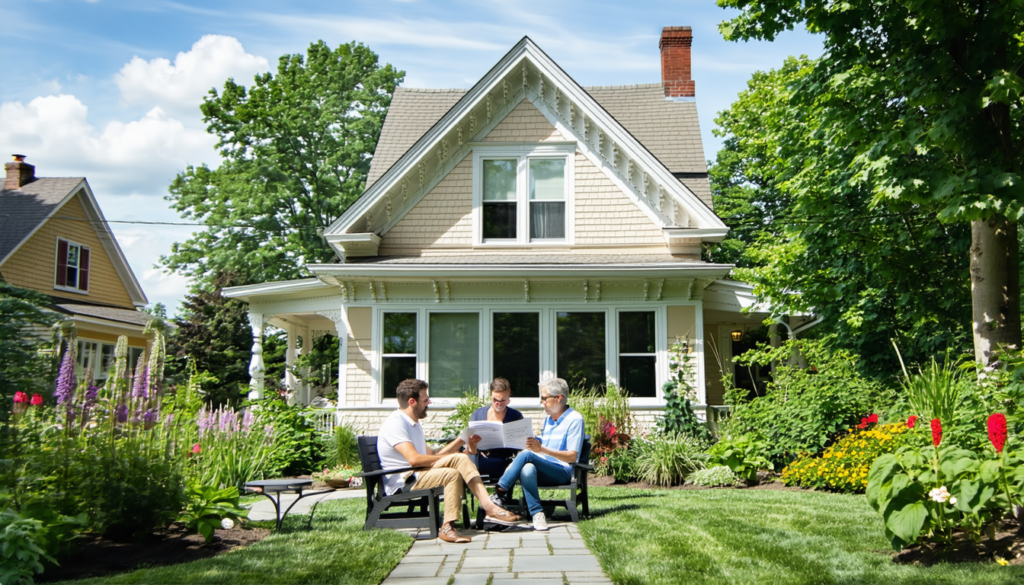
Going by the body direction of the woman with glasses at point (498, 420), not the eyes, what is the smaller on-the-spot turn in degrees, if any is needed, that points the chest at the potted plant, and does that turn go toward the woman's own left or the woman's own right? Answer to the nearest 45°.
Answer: approximately 135° to the woman's own right

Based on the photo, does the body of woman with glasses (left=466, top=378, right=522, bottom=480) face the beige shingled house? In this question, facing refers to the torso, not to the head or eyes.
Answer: no

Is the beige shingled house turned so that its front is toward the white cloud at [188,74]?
no

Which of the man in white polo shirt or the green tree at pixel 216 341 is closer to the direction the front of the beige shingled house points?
the man in white polo shirt

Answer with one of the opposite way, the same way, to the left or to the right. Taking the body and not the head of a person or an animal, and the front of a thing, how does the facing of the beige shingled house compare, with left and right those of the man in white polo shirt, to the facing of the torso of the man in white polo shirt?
to the right

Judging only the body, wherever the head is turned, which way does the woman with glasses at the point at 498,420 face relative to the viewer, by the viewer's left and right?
facing the viewer

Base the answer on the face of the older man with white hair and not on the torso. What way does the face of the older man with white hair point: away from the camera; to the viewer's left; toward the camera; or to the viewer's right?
to the viewer's left

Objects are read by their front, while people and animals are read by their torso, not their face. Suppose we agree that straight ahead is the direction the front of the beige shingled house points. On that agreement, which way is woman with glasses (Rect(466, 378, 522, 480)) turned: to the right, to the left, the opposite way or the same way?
the same way

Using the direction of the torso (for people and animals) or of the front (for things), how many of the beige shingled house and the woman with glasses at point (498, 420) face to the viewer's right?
0

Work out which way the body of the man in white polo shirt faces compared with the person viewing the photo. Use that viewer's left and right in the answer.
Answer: facing to the right of the viewer

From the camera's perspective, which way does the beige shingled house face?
toward the camera

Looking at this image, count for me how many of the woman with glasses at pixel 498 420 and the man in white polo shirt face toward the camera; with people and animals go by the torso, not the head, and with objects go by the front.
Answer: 1

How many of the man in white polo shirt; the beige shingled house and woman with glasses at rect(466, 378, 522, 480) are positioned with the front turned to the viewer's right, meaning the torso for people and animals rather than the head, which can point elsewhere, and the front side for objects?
1

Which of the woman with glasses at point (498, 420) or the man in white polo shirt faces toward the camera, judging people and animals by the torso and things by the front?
the woman with glasses

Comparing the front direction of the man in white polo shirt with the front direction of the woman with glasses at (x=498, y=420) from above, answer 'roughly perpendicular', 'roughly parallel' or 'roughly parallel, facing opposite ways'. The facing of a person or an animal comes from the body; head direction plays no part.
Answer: roughly perpendicular

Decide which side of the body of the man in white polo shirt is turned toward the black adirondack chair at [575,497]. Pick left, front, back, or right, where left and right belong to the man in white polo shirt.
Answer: front

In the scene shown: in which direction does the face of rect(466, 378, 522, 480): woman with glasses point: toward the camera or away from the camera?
toward the camera
